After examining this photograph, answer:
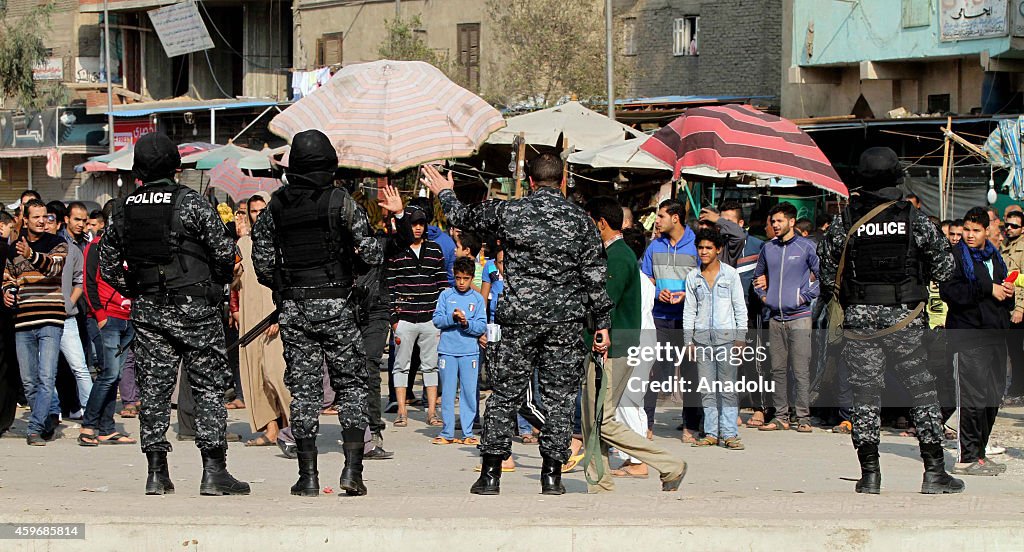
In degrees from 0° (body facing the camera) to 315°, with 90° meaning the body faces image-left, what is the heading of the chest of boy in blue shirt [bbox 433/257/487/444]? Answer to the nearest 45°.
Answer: approximately 0°

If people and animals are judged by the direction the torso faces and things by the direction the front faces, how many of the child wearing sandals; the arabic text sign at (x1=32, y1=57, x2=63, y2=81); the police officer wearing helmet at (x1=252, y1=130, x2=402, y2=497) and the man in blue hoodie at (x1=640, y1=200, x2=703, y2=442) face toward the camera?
3

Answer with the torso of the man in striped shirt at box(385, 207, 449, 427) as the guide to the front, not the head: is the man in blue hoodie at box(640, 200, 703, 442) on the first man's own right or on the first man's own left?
on the first man's own left

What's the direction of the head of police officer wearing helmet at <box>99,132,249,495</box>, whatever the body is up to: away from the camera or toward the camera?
away from the camera

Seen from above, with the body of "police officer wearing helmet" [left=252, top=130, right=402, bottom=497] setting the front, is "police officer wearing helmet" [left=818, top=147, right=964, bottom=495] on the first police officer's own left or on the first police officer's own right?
on the first police officer's own right

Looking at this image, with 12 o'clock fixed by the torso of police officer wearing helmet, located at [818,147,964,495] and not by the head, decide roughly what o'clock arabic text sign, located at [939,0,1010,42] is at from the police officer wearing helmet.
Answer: The arabic text sign is roughly at 12 o'clock from the police officer wearing helmet.

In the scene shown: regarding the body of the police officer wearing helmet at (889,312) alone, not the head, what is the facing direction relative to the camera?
away from the camera

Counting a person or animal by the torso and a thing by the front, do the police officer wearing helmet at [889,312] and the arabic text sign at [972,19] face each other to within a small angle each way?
yes
